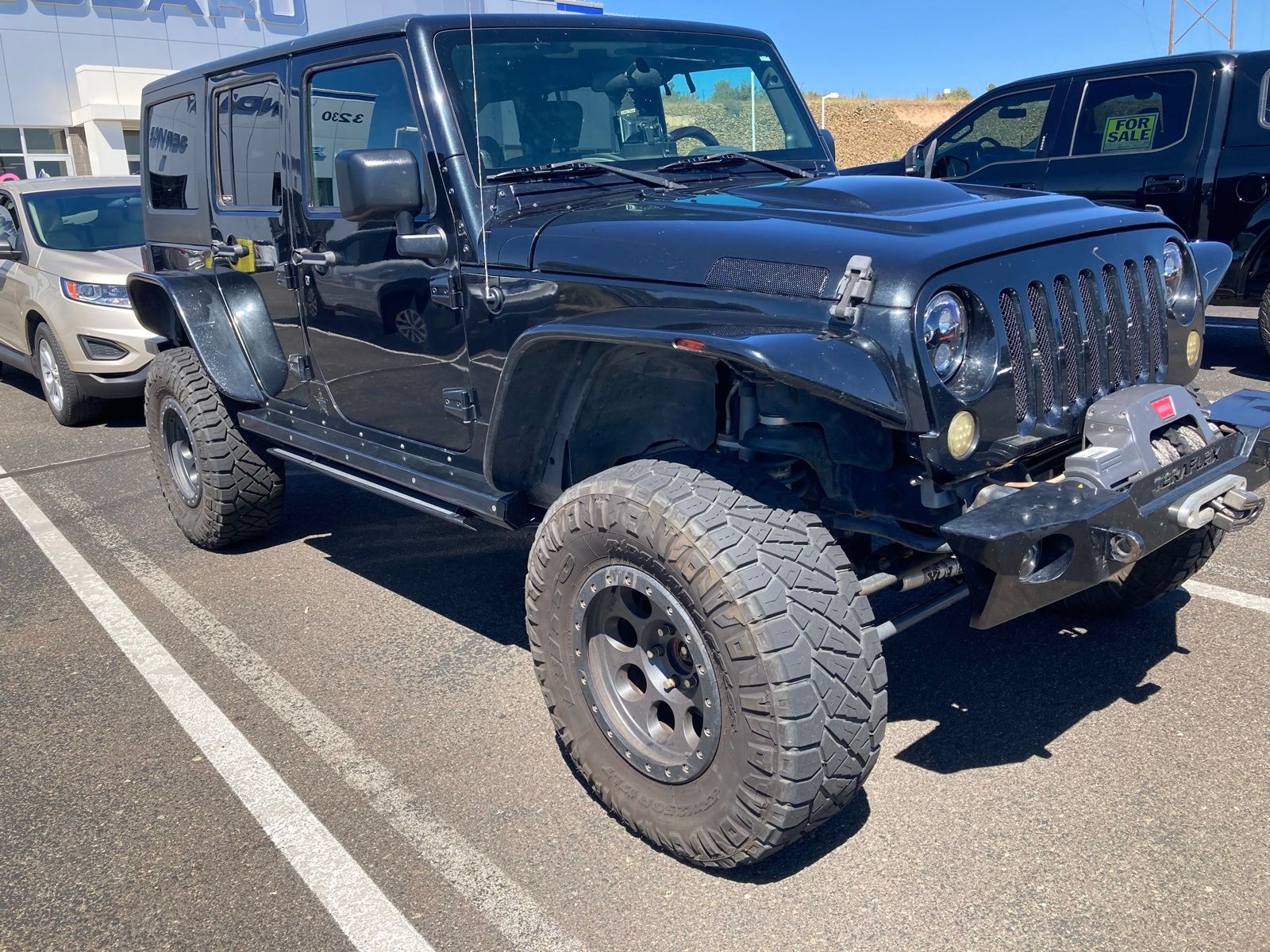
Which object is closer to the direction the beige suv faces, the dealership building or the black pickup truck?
the black pickup truck

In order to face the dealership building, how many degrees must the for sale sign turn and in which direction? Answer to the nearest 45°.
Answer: approximately 135° to its right

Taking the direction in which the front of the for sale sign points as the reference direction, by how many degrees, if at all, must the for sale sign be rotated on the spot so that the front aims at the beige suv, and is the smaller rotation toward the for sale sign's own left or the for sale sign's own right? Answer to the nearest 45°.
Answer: approximately 90° to the for sale sign's own right

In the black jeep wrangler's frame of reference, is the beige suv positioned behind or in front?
behind

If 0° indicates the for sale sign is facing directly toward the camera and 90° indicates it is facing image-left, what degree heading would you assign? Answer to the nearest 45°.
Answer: approximately 0°

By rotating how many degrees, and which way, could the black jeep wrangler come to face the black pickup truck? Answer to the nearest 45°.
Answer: approximately 90° to its left

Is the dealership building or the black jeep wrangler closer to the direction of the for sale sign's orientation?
the black jeep wrangler
